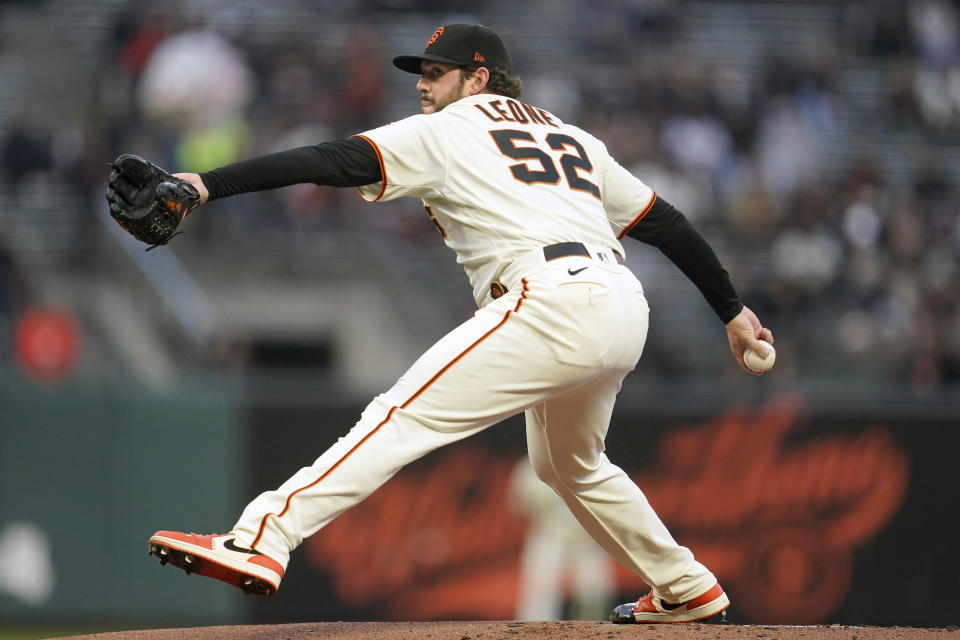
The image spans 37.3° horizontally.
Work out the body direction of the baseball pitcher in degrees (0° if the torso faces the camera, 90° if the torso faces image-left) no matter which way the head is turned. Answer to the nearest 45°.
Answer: approximately 135°
